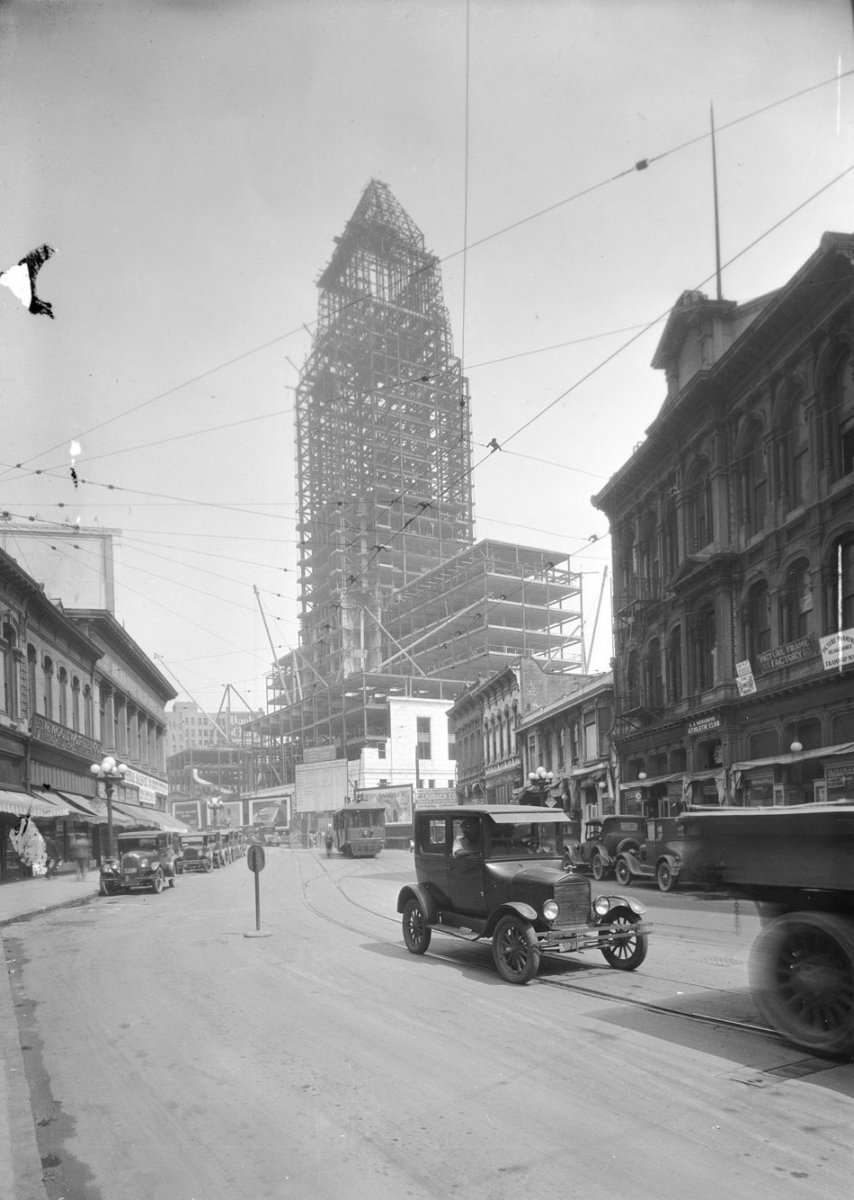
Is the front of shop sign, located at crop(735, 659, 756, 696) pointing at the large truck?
yes

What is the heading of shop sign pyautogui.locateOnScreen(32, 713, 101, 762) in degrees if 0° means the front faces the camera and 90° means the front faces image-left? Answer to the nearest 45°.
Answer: approximately 315°

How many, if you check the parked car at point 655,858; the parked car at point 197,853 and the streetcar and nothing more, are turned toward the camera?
2

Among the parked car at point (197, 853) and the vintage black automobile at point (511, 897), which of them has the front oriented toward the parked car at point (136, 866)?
the parked car at point (197, 853)

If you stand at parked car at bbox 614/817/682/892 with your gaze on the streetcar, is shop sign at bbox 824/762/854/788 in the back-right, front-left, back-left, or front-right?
back-right
